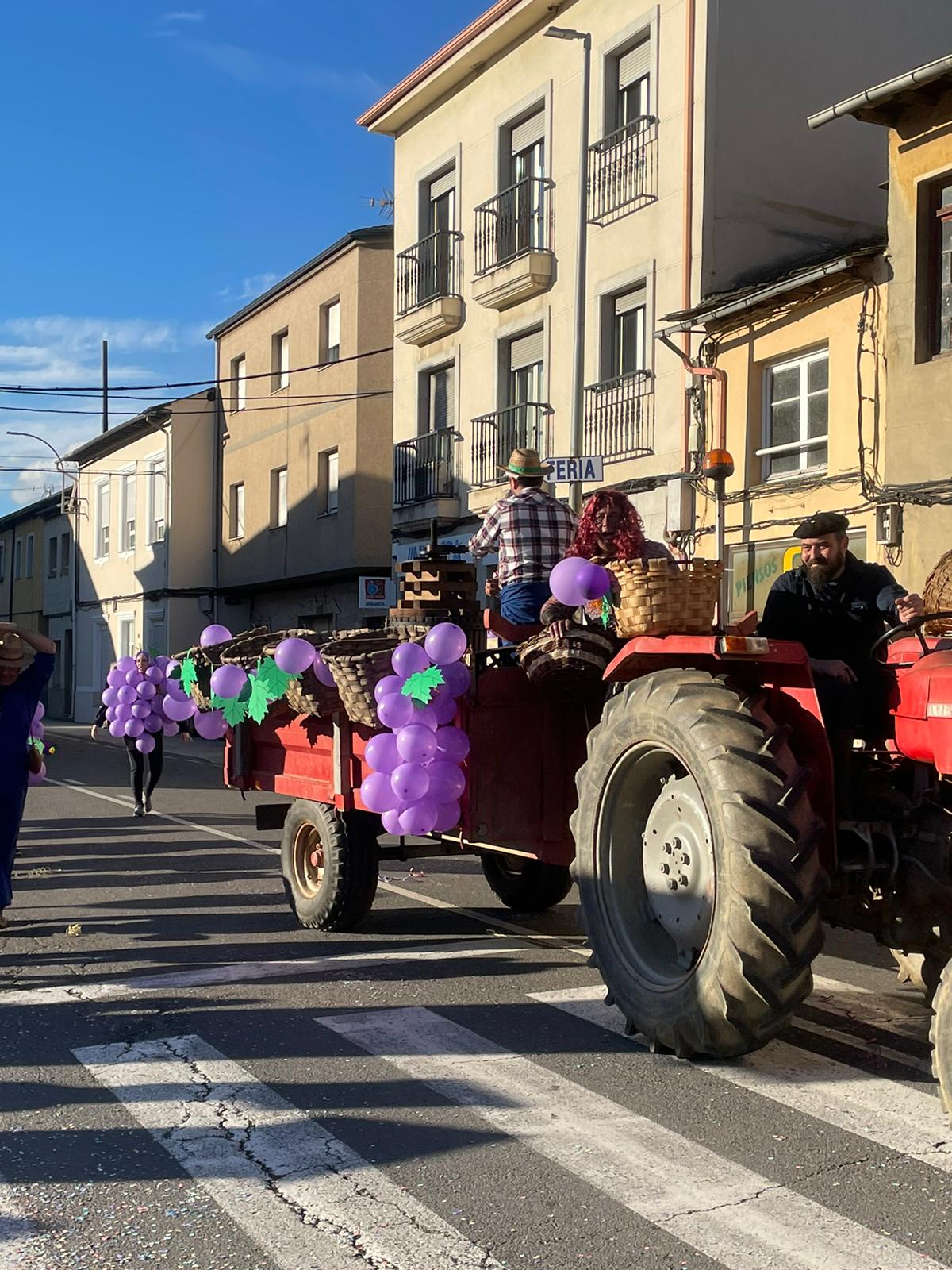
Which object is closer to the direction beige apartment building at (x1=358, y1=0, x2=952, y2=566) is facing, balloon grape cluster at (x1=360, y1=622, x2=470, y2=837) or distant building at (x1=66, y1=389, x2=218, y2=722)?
the balloon grape cluster

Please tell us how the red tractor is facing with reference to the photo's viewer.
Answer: facing the viewer and to the right of the viewer

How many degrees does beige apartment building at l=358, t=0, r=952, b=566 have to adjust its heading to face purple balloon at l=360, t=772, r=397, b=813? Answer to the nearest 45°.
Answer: approximately 45° to its left

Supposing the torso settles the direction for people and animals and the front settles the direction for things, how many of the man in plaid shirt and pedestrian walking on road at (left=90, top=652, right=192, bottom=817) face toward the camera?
1

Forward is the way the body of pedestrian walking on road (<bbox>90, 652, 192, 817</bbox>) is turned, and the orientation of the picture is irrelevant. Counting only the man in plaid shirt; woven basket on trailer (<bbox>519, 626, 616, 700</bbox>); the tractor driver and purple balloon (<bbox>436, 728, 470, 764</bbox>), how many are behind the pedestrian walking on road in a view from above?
0

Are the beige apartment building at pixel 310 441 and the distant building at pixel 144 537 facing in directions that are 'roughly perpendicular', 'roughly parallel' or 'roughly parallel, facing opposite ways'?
roughly parallel

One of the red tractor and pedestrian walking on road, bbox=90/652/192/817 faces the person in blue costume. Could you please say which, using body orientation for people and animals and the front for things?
the pedestrian walking on road

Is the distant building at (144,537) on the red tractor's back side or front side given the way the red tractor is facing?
on the back side

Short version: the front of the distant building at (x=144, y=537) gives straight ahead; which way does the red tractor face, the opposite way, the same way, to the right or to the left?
to the left

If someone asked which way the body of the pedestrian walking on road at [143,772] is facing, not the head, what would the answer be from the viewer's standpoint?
toward the camera

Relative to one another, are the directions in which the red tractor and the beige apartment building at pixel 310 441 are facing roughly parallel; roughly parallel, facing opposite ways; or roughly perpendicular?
roughly perpendicular
